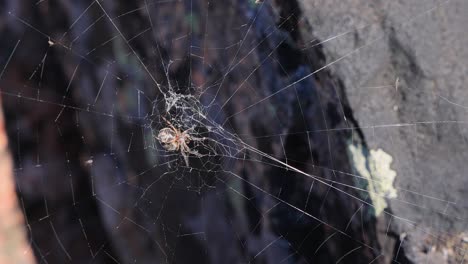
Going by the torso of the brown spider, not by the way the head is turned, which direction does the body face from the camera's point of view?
to the viewer's right
